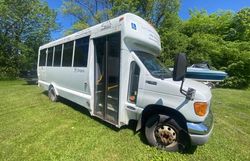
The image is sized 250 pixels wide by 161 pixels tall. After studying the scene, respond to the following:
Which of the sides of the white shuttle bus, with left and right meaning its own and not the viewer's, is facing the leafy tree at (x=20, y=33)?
back

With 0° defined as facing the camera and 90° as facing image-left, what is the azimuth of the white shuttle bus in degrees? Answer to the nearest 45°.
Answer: approximately 315°

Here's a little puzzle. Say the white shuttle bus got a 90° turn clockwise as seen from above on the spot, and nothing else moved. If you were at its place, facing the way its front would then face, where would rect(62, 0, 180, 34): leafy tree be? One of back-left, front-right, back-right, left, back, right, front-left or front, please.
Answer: back-right
